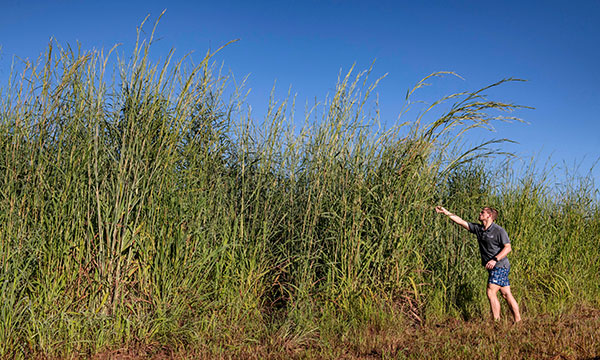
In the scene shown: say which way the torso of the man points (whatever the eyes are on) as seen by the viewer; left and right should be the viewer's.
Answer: facing the viewer and to the left of the viewer
